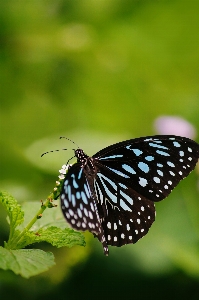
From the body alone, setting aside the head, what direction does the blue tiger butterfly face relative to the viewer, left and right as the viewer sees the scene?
facing away from the viewer and to the left of the viewer

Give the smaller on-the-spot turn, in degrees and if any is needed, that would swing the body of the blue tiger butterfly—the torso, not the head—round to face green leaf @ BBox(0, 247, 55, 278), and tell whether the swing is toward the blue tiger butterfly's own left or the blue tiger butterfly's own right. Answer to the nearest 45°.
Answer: approximately 90° to the blue tiger butterfly's own left
